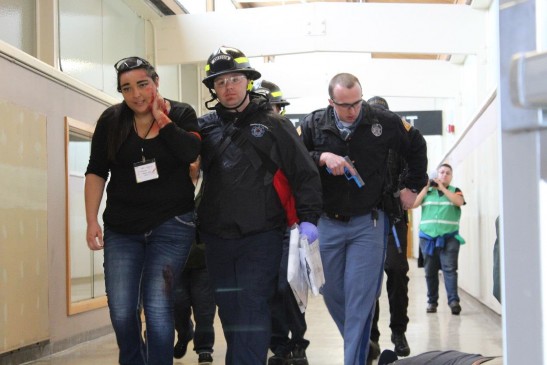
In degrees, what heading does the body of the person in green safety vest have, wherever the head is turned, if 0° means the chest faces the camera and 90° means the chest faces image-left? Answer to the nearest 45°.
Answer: approximately 0°

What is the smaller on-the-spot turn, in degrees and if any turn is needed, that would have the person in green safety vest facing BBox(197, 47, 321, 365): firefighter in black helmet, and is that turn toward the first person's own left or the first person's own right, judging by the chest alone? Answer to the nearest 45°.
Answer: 0° — they already face them

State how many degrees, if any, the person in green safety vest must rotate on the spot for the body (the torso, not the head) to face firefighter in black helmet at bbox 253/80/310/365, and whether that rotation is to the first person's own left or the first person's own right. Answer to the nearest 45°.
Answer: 0° — they already face them

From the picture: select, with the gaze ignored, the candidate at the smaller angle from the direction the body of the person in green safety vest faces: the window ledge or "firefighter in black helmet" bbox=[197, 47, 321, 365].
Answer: the firefighter in black helmet
